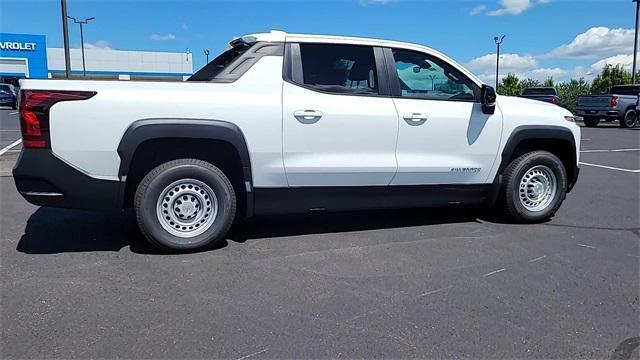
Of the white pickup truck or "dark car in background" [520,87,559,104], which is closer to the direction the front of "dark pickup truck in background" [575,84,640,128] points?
the dark car in background

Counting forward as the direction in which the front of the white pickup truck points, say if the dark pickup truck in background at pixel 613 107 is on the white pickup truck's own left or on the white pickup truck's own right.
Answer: on the white pickup truck's own left

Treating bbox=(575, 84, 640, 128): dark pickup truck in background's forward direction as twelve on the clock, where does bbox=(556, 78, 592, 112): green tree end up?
The green tree is roughly at 10 o'clock from the dark pickup truck in background.

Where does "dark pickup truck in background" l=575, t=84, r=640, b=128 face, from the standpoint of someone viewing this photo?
facing away from the viewer and to the right of the viewer

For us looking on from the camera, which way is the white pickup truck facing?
facing to the right of the viewer

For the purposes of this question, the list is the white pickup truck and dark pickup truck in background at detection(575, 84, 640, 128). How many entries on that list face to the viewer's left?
0

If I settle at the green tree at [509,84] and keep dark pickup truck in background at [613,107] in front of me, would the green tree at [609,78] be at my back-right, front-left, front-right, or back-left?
front-left

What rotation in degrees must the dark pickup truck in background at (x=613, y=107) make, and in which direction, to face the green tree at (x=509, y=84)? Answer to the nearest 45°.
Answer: approximately 45° to its left

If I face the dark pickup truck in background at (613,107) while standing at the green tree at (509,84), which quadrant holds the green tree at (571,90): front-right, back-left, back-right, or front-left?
front-left
